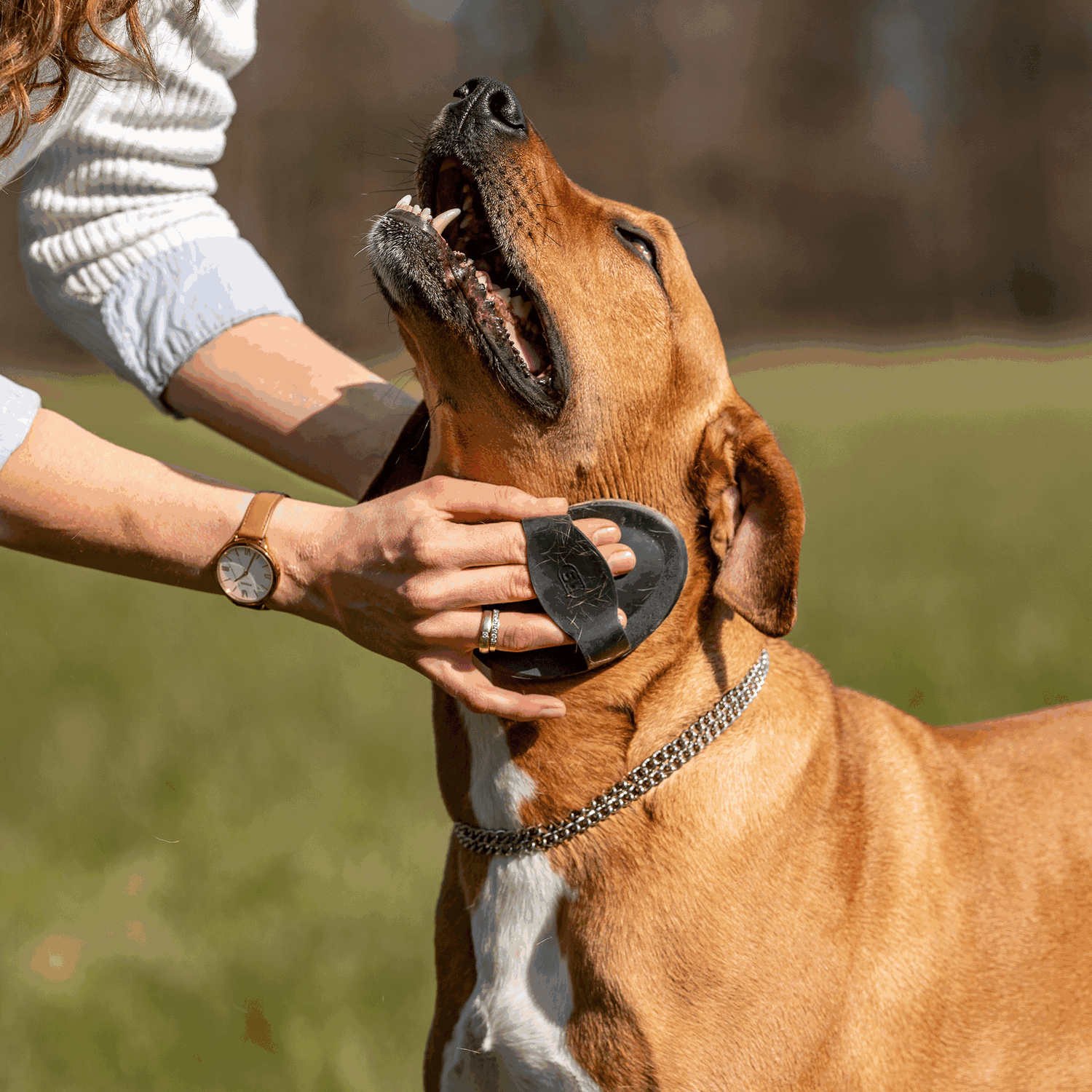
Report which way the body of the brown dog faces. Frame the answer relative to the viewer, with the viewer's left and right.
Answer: facing the viewer and to the left of the viewer
